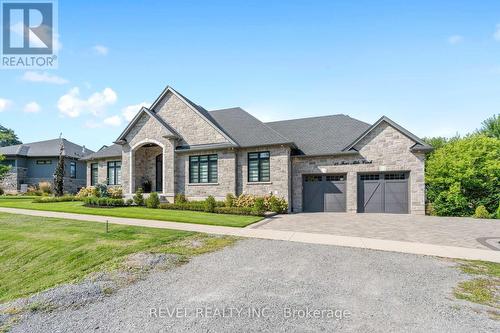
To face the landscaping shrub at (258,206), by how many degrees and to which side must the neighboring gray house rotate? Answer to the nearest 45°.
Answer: approximately 45° to its left

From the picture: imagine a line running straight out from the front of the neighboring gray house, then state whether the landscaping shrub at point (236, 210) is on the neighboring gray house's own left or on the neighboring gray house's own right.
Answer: on the neighboring gray house's own left

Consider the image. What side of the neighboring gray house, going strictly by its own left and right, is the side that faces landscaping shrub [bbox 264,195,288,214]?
left

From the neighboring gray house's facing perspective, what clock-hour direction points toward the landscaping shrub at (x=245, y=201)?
The landscaping shrub is roughly at 10 o'clock from the neighboring gray house.

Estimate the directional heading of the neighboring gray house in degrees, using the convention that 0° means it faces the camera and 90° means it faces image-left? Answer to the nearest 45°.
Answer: approximately 45°

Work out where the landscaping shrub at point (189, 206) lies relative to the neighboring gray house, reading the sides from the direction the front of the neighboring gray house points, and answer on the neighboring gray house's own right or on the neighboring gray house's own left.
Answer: on the neighboring gray house's own left

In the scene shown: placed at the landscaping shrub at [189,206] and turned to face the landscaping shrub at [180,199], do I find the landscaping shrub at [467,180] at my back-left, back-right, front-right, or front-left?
back-right

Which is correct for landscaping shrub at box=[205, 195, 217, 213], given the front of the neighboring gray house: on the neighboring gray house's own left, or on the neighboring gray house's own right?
on the neighboring gray house's own left

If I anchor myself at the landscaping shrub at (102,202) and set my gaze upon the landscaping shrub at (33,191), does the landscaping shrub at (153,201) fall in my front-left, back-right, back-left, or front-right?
back-right

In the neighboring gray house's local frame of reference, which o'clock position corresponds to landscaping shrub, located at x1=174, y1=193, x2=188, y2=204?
The landscaping shrub is roughly at 10 o'clock from the neighboring gray house.

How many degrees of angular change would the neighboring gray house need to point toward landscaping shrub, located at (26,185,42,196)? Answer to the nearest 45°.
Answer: approximately 45° to its left

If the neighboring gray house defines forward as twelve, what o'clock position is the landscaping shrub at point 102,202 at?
The landscaping shrub is roughly at 10 o'clock from the neighboring gray house.

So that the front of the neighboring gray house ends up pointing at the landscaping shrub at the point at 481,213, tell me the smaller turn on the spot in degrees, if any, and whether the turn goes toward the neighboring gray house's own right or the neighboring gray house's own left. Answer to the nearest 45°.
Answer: approximately 90° to the neighboring gray house's own left
